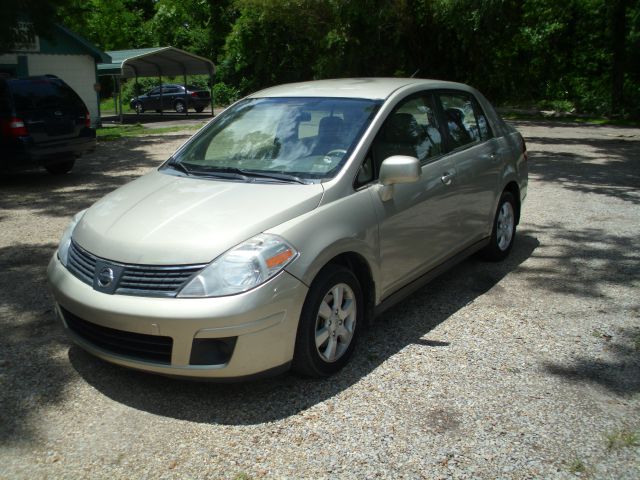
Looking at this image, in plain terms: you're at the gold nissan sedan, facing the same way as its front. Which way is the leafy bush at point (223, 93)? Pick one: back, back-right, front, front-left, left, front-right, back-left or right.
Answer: back-right

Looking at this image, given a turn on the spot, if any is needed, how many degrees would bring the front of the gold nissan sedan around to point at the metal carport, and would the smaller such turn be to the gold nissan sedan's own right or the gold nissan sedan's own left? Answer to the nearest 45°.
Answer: approximately 135° to the gold nissan sedan's own right

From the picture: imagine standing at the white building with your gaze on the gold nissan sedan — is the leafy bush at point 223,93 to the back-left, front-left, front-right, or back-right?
back-left

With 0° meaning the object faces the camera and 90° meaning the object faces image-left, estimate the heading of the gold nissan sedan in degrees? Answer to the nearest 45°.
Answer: approximately 45°

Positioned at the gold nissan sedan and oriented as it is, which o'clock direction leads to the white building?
The white building is roughly at 4 o'clock from the gold nissan sedan.

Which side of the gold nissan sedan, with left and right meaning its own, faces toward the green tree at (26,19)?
right
